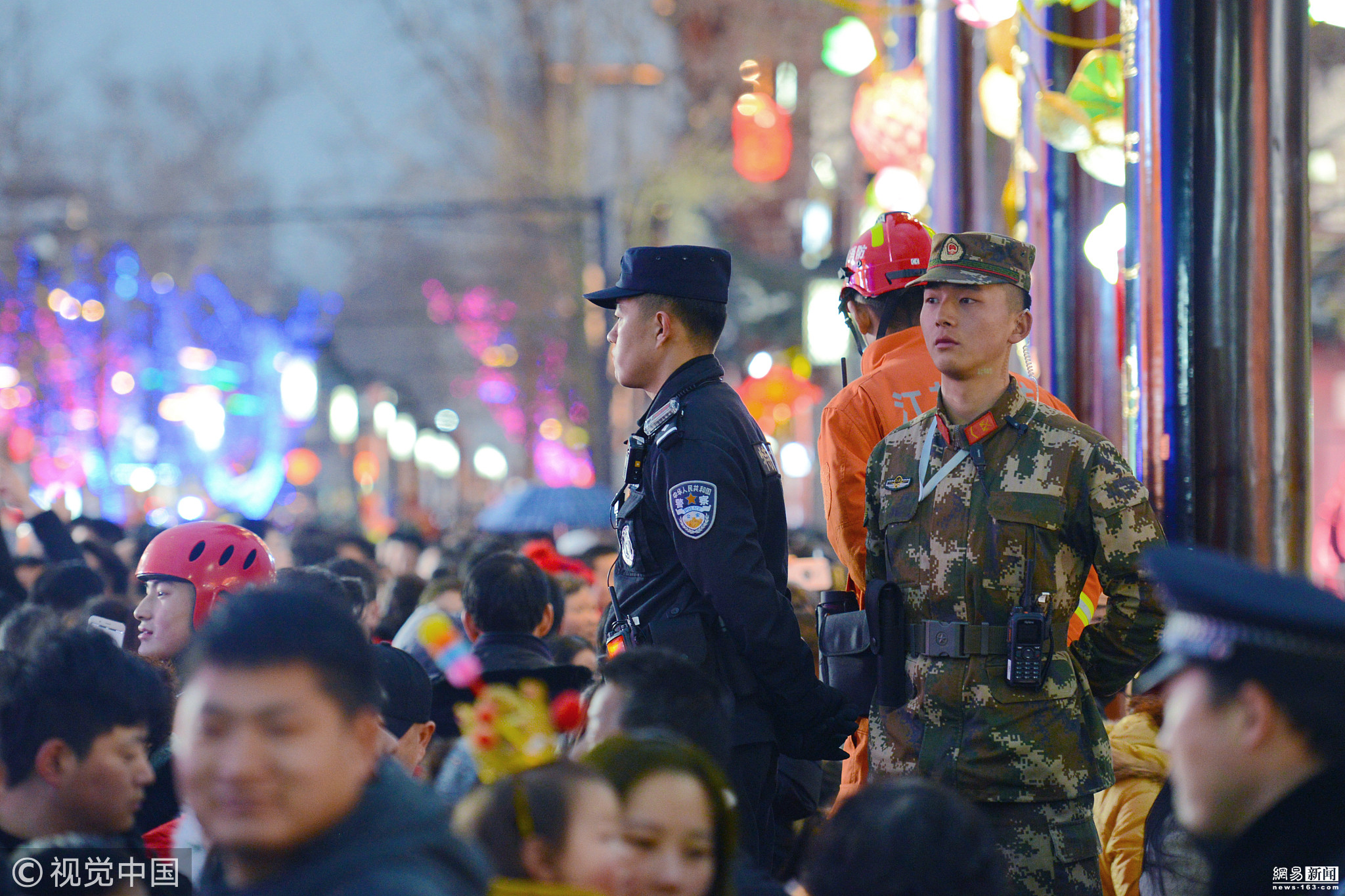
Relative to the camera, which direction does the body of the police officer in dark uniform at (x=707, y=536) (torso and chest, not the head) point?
to the viewer's left

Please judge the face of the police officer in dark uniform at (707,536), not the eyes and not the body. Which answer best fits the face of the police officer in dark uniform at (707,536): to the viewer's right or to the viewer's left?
to the viewer's left

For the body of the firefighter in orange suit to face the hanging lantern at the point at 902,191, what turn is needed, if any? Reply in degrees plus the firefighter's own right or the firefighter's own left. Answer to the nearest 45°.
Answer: approximately 45° to the firefighter's own right

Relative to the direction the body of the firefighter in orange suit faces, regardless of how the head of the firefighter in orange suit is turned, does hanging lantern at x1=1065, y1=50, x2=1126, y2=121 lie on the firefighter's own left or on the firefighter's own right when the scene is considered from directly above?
on the firefighter's own right

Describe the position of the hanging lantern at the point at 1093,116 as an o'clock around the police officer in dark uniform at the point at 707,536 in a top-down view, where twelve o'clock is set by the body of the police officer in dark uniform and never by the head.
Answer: The hanging lantern is roughly at 4 o'clock from the police officer in dark uniform.

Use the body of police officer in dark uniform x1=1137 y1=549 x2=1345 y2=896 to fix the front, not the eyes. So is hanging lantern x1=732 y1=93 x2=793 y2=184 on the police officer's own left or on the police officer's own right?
on the police officer's own right

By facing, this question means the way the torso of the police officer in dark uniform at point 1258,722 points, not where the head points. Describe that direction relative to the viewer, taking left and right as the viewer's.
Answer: facing to the left of the viewer
